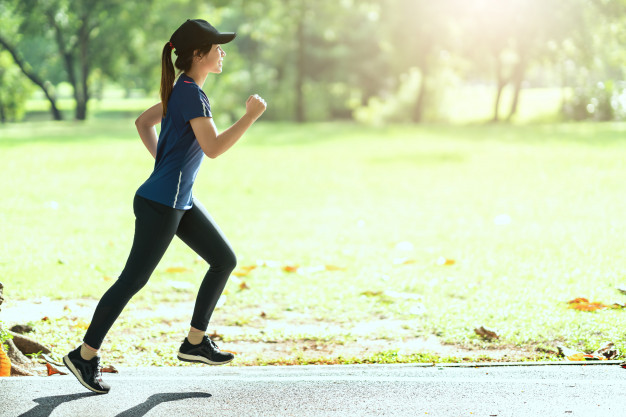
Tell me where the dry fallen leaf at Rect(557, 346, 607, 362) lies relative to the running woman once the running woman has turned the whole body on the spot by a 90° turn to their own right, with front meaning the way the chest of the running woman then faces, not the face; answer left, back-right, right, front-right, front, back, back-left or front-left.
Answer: left

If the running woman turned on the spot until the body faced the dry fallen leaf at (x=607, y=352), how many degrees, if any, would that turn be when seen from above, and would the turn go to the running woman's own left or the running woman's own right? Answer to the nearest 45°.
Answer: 0° — they already face it

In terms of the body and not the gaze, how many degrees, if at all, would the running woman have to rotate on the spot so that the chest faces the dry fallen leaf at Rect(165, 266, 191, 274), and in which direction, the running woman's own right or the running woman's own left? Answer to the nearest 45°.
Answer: approximately 90° to the running woman's own left

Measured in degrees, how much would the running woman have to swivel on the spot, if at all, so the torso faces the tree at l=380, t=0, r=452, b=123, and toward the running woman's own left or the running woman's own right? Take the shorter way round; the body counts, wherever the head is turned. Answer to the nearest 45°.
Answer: approximately 90° to the running woman's own left

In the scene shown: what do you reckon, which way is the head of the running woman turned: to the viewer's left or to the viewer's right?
to the viewer's right

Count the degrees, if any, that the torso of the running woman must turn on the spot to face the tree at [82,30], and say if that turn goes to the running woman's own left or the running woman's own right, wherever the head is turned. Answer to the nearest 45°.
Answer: approximately 90° to the running woman's own left

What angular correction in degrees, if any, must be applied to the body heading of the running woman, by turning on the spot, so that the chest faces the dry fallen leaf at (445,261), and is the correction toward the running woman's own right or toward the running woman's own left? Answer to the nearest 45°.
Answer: approximately 45° to the running woman's own left

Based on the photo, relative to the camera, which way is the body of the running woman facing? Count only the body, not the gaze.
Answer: to the viewer's right
